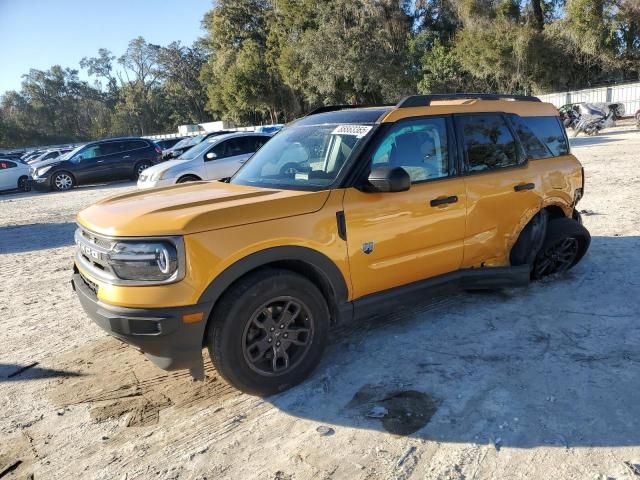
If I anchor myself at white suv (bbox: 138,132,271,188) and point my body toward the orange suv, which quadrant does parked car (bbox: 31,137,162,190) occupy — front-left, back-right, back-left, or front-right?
back-right

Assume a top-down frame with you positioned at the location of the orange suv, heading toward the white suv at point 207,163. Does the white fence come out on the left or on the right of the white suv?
right

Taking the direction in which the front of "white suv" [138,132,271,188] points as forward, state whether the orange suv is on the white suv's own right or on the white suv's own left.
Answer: on the white suv's own left

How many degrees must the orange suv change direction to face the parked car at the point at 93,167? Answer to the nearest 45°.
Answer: approximately 90° to its right

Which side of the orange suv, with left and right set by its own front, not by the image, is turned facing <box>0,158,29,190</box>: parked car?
right

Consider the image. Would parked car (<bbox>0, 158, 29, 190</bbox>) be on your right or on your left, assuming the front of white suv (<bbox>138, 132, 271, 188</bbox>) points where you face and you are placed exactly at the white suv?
on your right

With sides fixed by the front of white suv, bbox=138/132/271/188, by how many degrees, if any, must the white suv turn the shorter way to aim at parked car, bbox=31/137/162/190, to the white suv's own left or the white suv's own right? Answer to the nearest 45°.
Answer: approximately 90° to the white suv's own right

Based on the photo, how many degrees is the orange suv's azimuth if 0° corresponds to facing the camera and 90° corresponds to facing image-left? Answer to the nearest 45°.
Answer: approximately 45°

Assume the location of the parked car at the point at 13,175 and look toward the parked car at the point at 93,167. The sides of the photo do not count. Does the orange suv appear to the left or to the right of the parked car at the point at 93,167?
right
